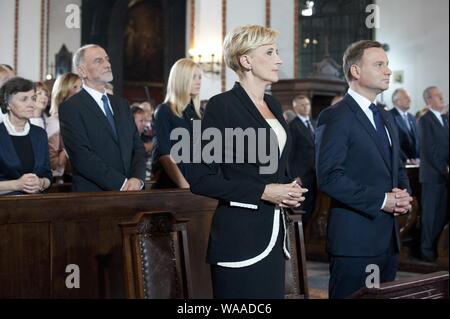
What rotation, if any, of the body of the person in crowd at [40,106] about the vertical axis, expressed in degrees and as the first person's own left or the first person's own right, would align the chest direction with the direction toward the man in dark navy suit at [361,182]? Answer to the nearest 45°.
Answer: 0° — they already face them

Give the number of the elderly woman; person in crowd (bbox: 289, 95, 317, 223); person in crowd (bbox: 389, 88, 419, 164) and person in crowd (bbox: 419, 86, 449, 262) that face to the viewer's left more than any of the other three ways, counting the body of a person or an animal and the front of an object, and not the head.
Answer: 0

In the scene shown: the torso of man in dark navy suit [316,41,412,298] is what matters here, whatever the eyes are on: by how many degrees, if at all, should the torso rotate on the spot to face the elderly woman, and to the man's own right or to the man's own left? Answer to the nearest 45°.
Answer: approximately 135° to the man's own right

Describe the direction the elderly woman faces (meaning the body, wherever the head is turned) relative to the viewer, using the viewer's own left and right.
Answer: facing the viewer and to the right of the viewer

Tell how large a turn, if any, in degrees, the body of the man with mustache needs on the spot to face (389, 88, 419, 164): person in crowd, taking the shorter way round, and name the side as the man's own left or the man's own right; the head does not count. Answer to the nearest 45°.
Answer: approximately 90° to the man's own left

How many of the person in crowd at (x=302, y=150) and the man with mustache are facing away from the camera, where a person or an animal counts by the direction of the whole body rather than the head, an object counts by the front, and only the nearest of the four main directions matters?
0

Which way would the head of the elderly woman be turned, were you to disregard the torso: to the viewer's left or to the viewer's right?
to the viewer's right

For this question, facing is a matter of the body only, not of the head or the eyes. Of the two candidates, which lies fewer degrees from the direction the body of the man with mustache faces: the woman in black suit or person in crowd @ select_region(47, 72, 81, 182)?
the woman in black suit

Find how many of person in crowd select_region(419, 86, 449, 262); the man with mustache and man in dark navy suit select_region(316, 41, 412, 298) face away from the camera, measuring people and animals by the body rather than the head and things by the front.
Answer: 0

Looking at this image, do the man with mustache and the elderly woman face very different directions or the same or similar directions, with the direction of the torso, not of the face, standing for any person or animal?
same or similar directions
